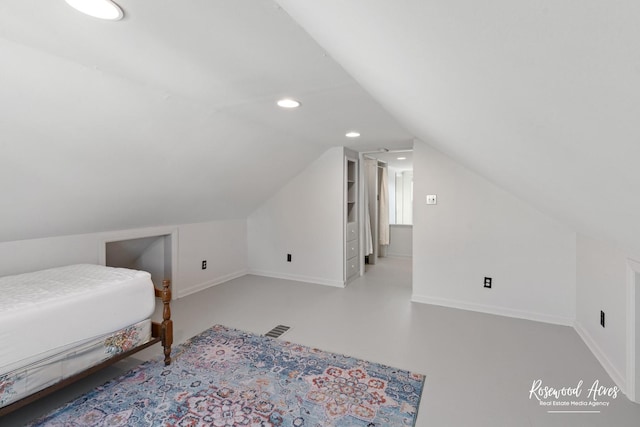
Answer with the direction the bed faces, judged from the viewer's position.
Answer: facing away from the viewer and to the right of the viewer

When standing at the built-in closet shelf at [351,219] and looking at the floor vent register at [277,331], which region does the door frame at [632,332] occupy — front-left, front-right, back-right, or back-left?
front-left

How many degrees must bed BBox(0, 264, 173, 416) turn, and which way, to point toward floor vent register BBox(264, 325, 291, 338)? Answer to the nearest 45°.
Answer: approximately 45° to its right

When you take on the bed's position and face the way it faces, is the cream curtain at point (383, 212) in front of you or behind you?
in front

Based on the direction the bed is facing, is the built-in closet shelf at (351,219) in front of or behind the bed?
in front
